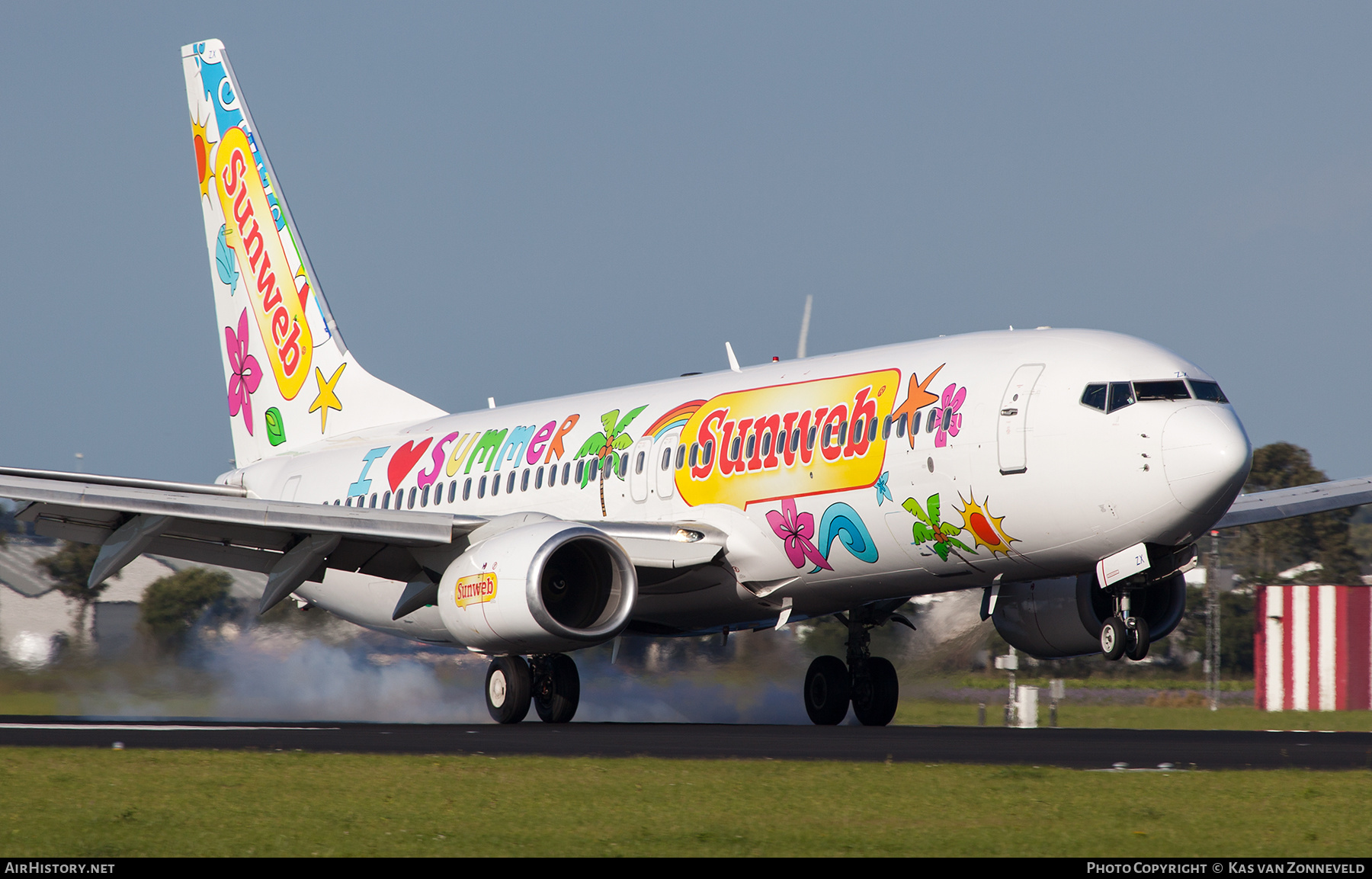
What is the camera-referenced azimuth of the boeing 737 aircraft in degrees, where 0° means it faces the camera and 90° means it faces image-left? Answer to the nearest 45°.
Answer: approximately 315°

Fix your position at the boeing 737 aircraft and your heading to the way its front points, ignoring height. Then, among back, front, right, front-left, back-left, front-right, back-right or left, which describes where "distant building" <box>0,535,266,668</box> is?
back
